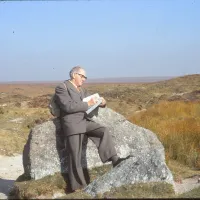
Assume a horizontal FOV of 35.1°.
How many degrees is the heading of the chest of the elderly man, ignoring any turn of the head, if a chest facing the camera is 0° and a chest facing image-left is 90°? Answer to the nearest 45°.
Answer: approximately 315°

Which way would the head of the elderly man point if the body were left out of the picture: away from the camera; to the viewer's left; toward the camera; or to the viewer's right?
to the viewer's right

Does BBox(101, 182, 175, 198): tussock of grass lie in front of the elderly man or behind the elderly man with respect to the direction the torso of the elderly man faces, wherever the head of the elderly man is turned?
in front
